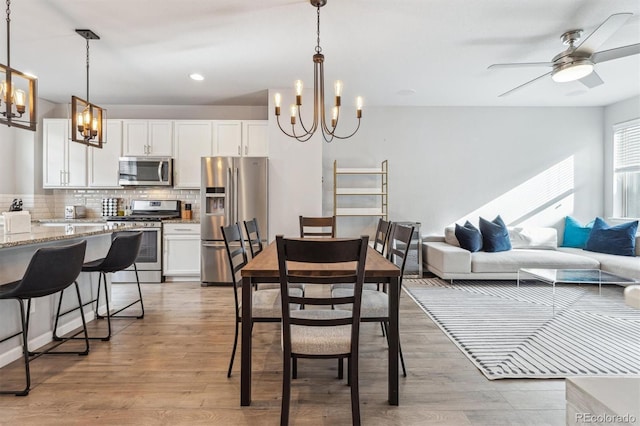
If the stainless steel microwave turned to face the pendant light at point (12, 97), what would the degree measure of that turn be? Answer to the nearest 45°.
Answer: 0° — it already faces it

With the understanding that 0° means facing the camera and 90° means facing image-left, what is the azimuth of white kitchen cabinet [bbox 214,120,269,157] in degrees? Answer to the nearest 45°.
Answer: approximately 0°

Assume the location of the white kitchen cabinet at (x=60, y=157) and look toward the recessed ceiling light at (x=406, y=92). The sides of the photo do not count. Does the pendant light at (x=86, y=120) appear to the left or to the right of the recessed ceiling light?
right

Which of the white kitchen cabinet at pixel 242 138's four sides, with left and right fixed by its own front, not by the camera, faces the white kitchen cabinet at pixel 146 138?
right

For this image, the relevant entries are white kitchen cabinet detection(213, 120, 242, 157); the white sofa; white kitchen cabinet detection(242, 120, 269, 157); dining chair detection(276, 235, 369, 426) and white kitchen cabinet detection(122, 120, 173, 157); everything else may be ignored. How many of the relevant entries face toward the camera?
4

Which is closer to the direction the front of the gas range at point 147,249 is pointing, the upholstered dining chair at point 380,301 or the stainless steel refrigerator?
the upholstered dining chair

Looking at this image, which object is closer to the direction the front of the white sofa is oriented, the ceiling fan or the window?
the ceiling fan
